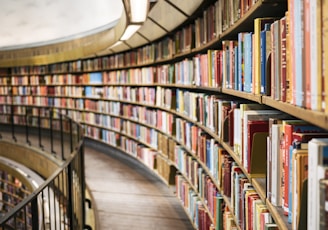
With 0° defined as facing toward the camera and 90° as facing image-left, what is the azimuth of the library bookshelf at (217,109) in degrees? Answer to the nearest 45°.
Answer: approximately 45°
